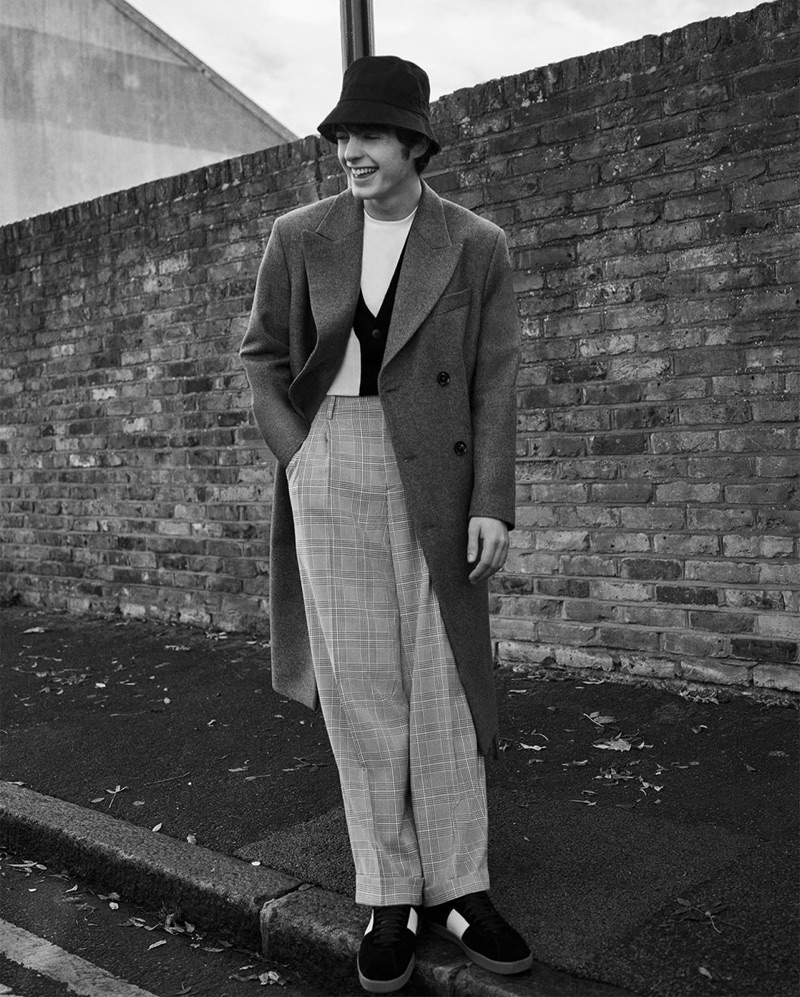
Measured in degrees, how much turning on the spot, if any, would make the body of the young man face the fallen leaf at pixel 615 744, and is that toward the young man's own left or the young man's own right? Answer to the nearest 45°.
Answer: approximately 135° to the young man's own left

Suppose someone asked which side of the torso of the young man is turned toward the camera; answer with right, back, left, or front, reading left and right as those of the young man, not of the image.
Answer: front

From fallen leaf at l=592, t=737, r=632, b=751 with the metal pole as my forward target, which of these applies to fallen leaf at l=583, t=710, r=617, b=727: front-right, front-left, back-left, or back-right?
front-right

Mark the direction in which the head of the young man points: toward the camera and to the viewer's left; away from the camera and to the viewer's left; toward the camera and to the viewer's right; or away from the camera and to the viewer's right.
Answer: toward the camera and to the viewer's left
